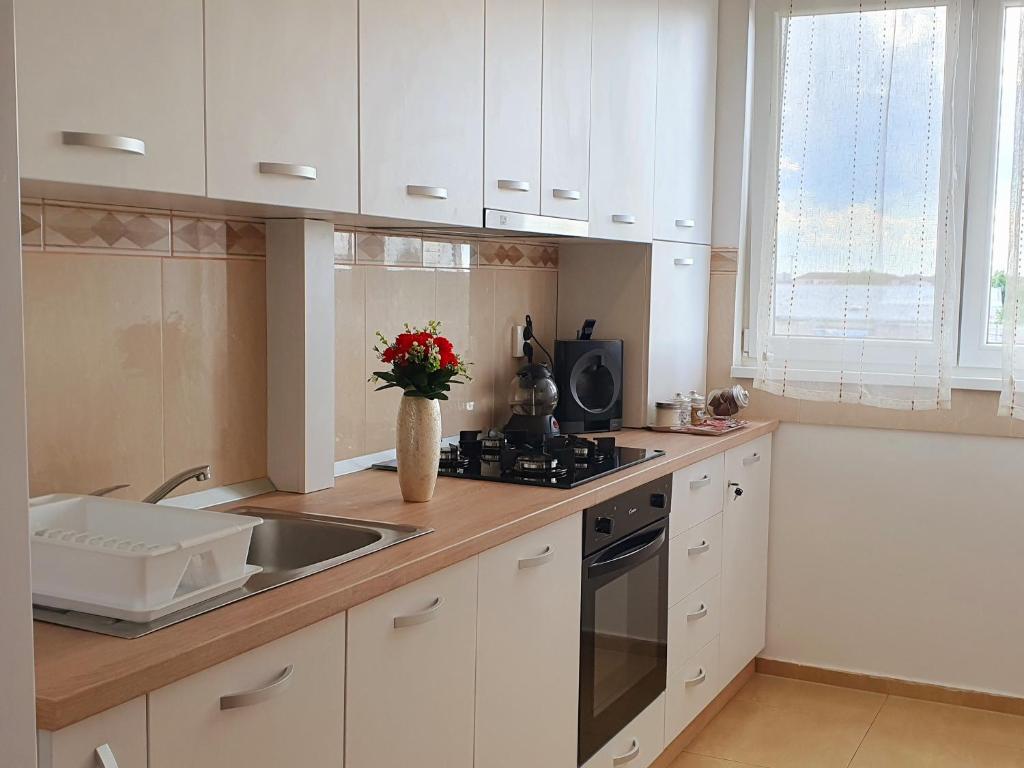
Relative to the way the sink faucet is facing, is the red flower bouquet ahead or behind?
ahead

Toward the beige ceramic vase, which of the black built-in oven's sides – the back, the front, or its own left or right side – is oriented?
right

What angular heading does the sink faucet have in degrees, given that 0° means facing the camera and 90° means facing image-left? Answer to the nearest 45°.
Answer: approximately 270°

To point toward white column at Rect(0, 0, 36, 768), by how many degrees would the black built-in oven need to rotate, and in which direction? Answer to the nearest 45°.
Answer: approximately 45° to its right

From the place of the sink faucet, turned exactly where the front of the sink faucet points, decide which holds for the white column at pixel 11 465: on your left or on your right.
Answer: on your right

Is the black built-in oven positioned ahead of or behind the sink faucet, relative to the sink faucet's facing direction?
ahead

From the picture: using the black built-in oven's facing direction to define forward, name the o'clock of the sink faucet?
The sink faucet is roughly at 3 o'clock from the black built-in oven.
